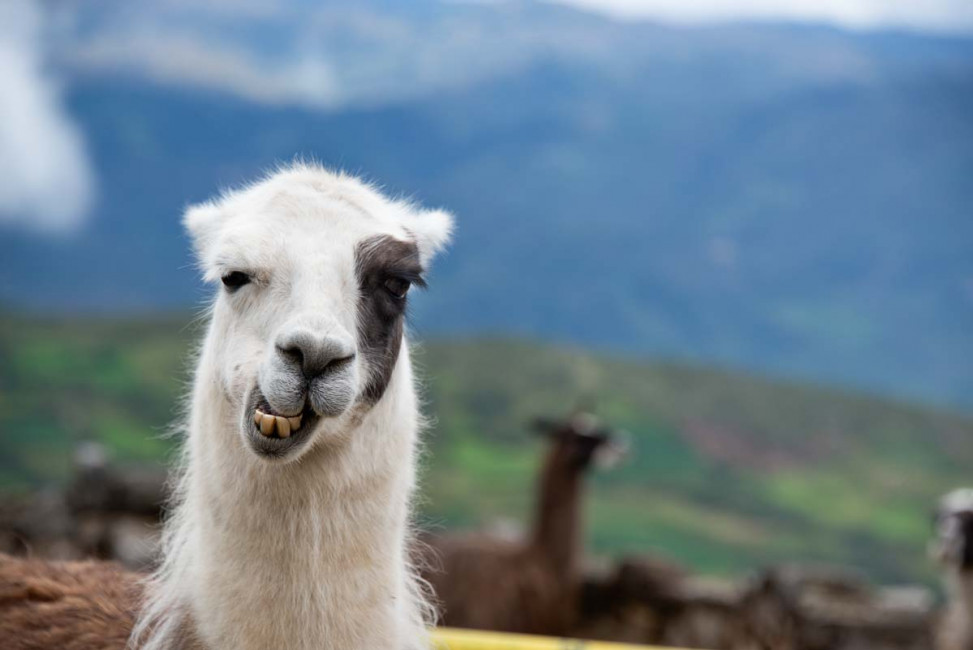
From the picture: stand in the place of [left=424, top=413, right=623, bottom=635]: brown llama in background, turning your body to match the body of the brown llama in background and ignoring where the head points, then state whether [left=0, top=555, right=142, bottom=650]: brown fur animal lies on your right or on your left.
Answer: on your right

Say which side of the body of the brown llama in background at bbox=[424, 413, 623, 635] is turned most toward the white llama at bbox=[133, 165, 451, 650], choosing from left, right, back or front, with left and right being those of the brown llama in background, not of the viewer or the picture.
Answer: right

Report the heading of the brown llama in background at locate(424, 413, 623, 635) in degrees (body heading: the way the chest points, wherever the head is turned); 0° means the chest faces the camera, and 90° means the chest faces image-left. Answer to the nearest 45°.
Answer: approximately 270°

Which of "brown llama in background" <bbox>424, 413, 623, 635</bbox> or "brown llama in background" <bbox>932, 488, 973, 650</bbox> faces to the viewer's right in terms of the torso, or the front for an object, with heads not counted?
"brown llama in background" <bbox>424, 413, 623, 635</bbox>
